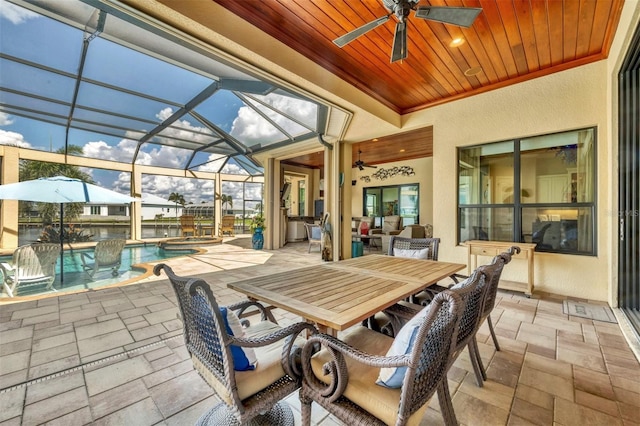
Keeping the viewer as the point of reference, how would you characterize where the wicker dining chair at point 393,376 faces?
facing away from the viewer and to the left of the viewer

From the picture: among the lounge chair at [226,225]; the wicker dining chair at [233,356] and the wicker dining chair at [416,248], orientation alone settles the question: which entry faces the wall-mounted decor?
the wicker dining chair at [233,356]

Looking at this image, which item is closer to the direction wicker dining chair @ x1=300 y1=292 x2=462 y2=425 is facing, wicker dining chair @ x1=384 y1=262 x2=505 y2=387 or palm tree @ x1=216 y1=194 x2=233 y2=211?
the palm tree

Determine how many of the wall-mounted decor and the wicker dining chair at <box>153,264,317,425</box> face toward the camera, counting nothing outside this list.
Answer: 1

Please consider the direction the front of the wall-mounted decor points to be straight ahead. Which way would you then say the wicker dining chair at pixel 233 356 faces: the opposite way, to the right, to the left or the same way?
the opposite way

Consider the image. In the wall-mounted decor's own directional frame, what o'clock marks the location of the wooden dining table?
The wooden dining table is roughly at 12 o'clock from the wall-mounted decor.

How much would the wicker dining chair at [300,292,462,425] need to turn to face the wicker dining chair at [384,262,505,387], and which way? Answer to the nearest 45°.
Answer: approximately 90° to its right

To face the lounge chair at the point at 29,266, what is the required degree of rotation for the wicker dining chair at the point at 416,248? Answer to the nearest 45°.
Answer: approximately 45° to its right

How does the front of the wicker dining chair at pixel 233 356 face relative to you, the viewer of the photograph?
facing away from the viewer and to the right of the viewer

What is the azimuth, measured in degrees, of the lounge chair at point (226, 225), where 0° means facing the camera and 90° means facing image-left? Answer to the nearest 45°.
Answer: approximately 45°
